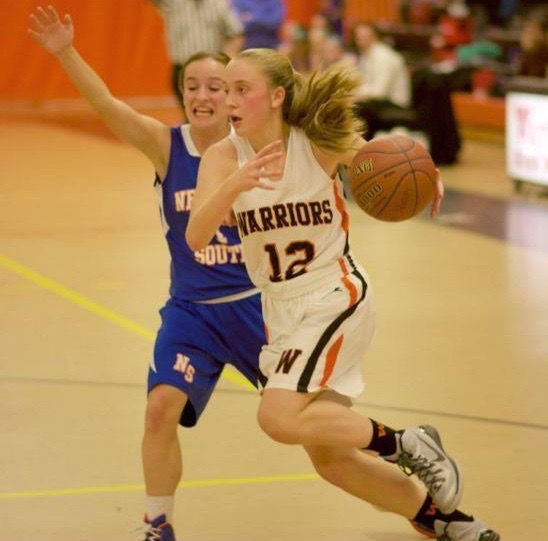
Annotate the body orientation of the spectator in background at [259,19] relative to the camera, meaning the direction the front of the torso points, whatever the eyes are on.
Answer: toward the camera

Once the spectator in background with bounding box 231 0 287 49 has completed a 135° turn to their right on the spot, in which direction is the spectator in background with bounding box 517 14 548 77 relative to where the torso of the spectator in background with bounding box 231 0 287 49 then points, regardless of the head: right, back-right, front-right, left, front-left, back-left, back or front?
back

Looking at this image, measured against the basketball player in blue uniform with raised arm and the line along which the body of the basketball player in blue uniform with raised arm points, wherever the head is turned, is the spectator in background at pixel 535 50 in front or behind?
behind

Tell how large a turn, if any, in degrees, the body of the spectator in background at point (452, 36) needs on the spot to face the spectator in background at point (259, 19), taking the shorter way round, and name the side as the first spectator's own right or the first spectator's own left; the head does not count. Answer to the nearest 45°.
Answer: approximately 45° to the first spectator's own right

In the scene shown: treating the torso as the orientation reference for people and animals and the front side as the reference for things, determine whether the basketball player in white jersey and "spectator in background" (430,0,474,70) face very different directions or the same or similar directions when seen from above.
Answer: same or similar directions

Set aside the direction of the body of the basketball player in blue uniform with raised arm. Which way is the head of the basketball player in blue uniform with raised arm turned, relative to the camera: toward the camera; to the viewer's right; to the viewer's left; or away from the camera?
toward the camera

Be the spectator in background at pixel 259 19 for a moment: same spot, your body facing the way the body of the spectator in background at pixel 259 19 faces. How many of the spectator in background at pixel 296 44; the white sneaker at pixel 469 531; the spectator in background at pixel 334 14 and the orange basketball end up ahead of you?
2

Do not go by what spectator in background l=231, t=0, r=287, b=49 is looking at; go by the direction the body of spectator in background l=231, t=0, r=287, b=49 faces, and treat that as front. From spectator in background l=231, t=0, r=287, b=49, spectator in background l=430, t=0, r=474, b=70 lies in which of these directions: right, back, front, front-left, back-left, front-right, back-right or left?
left

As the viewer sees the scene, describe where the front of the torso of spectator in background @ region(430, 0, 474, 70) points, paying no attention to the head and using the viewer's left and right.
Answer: facing the viewer and to the left of the viewer

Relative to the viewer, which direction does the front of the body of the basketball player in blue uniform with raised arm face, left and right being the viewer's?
facing the viewer

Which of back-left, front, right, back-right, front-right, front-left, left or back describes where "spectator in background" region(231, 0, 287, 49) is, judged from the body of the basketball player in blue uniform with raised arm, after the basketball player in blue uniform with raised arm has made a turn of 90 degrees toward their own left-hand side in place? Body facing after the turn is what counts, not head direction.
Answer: left
